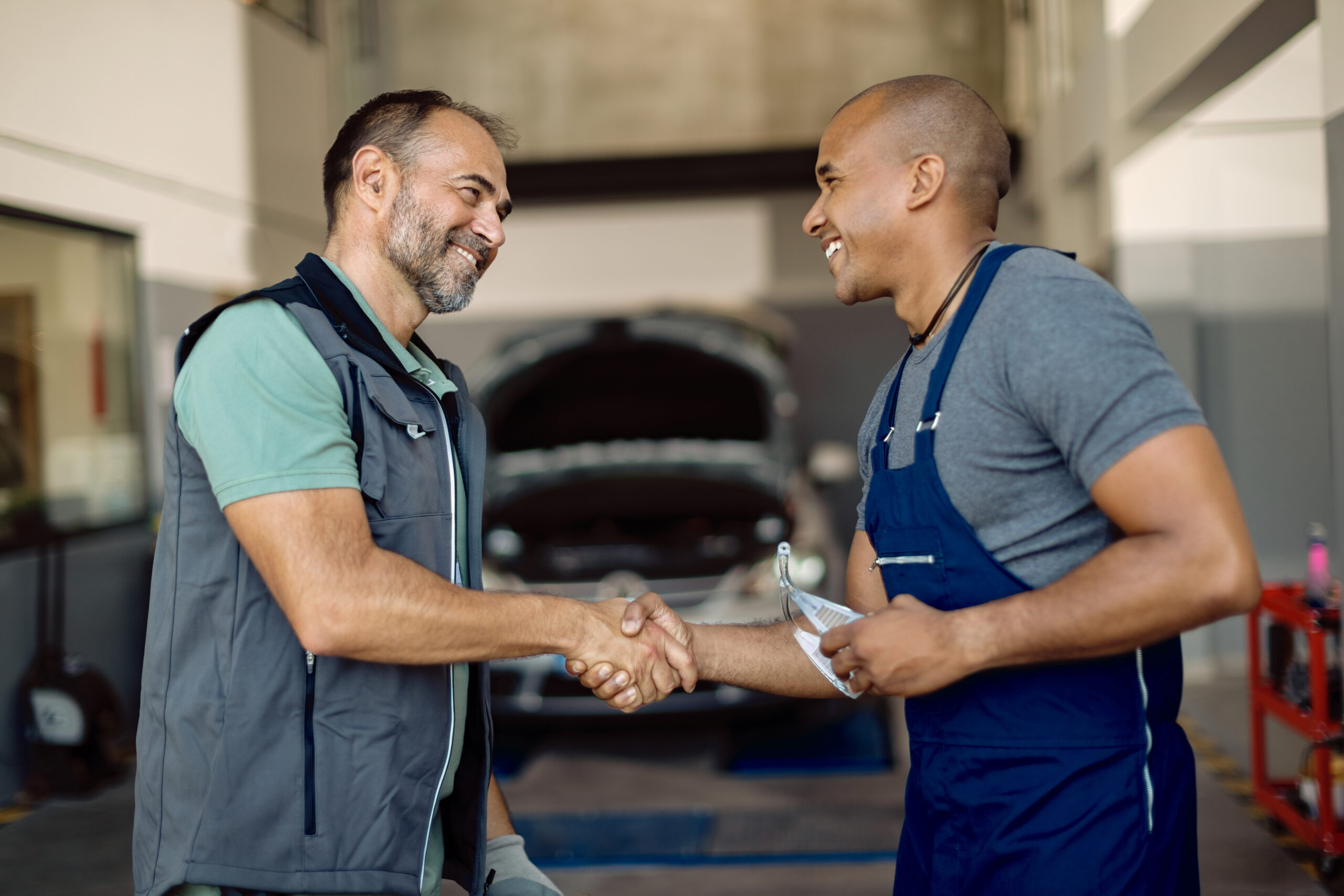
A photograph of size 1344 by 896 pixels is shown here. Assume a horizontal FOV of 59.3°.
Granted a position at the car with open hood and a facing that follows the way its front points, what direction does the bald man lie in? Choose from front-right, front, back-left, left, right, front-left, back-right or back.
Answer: front

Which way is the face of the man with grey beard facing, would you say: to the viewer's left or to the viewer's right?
to the viewer's right

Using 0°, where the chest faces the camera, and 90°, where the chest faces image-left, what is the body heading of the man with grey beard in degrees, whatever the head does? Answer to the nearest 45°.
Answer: approximately 270°

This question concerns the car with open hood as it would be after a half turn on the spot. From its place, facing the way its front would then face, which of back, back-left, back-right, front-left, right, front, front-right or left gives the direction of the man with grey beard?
back

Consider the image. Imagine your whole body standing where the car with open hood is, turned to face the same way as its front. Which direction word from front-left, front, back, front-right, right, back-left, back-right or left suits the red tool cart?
front-left

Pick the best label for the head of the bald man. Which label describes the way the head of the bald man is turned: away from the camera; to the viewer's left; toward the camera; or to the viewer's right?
to the viewer's left

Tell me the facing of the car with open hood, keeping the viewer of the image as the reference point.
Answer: facing the viewer

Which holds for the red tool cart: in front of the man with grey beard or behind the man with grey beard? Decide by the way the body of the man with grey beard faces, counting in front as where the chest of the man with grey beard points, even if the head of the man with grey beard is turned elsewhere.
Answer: in front
